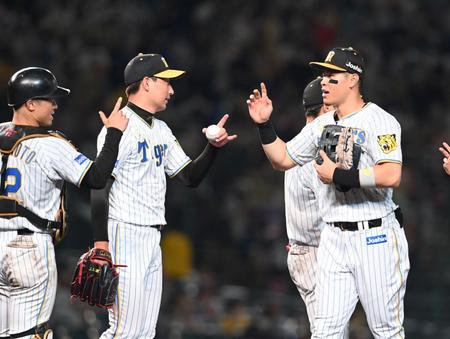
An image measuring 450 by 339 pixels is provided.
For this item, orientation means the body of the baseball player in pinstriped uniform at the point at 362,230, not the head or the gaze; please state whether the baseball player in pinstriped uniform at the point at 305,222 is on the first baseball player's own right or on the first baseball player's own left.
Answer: on the first baseball player's own right

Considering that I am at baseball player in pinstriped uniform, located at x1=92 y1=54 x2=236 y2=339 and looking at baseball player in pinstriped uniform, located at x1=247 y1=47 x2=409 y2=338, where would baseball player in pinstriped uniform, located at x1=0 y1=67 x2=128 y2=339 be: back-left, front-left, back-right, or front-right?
back-right

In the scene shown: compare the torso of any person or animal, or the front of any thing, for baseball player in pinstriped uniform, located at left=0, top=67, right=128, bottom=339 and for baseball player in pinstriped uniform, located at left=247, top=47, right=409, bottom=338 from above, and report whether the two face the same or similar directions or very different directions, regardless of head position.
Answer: very different directions

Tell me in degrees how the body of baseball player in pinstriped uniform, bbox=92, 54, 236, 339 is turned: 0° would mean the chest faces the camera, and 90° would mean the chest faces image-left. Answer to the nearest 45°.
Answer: approximately 315°

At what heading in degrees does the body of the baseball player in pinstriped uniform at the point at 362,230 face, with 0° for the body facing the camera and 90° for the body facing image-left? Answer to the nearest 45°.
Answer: approximately 45°

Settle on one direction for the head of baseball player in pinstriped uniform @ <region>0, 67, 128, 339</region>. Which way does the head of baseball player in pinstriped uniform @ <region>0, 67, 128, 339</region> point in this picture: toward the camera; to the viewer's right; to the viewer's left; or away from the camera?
to the viewer's right

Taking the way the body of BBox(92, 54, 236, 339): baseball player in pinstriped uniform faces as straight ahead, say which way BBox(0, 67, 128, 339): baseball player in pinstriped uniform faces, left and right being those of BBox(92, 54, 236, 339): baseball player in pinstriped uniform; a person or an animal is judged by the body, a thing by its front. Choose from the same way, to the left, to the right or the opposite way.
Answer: to the left
